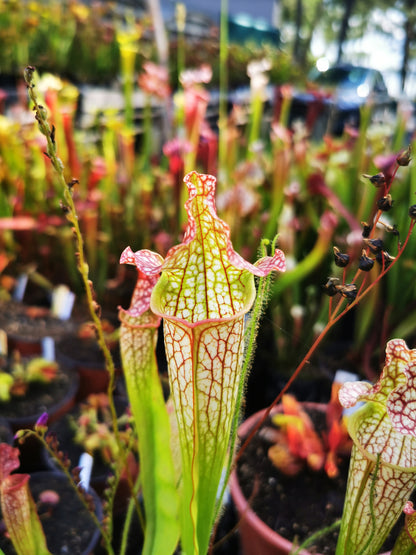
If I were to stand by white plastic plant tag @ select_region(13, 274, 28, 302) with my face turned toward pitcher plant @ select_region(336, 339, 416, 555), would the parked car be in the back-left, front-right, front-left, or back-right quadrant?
back-left
